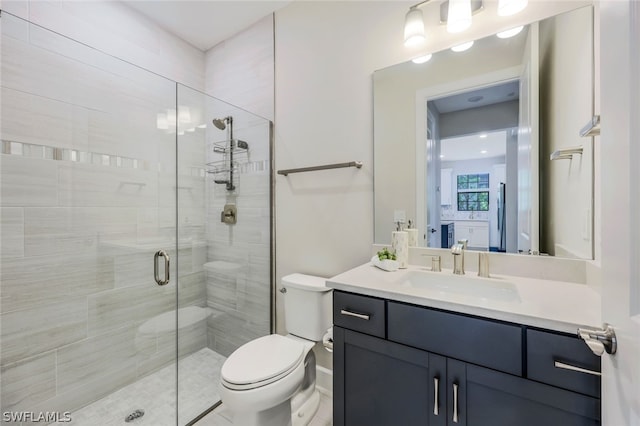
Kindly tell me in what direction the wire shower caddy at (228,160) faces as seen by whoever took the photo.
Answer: facing the viewer and to the left of the viewer

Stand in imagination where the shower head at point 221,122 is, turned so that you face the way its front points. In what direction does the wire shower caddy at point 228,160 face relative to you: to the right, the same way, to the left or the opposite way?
the same way

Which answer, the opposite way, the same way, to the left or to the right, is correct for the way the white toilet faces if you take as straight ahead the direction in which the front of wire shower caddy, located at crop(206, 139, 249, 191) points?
the same way

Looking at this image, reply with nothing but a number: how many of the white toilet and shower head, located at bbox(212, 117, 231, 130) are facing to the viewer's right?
0

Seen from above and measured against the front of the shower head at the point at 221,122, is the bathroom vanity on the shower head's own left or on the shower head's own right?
on the shower head's own left

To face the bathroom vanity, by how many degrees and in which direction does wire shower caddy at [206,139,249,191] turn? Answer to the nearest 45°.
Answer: approximately 90° to its left

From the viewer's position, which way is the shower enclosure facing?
facing the viewer and to the right of the viewer

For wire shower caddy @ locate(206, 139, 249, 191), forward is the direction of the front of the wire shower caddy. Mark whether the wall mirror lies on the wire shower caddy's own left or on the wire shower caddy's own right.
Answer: on the wire shower caddy's own left

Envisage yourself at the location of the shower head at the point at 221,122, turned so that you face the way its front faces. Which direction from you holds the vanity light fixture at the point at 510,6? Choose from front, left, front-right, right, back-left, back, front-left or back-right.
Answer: left

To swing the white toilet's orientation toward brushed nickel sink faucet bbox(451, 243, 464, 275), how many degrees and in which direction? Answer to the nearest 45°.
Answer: approximately 135° to its left
